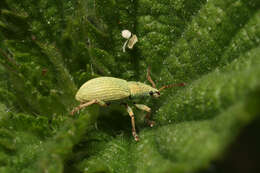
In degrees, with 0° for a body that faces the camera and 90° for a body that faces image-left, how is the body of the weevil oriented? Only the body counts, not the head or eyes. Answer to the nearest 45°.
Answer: approximately 270°
